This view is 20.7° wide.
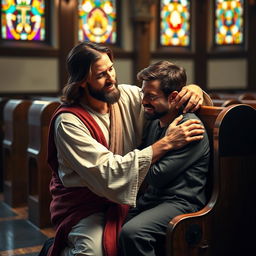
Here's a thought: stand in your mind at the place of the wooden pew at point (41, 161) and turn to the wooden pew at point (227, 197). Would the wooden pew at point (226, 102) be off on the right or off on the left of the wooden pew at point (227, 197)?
left

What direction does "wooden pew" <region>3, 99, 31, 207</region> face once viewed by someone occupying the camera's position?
facing the viewer and to the left of the viewer

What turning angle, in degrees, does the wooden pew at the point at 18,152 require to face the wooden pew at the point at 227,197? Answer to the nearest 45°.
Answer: approximately 45° to its left
